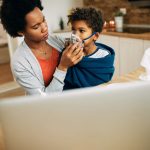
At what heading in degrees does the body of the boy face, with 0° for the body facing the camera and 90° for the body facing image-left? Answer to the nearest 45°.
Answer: approximately 45°

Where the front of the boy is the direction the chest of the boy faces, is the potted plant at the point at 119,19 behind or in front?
behind

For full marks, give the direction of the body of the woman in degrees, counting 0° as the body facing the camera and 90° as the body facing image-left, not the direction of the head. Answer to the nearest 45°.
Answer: approximately 315°

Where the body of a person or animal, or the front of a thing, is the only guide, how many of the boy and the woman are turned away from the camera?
0

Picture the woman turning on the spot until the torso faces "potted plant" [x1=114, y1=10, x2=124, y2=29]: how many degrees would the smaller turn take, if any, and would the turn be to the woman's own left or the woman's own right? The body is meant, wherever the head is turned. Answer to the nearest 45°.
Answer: approximately 90° to the woman's own left
